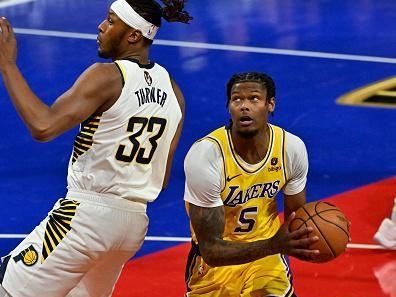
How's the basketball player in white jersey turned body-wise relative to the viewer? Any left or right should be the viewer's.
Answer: facing away from the viewer and to the left of the viewer

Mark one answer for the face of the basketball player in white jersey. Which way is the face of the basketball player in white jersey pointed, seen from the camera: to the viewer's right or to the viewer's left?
to the viewer's left

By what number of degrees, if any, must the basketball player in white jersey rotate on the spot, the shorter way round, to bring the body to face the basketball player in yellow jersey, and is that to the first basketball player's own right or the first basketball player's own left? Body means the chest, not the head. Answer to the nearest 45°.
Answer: approximately 135° to the first basketball player's own right

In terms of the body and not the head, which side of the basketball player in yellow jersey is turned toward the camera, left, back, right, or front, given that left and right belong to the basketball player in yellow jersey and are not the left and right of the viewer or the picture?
front

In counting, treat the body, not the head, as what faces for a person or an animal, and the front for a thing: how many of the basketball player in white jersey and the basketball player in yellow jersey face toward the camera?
1

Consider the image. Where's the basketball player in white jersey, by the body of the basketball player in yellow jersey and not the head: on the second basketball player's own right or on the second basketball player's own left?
on the second basketball player's own right
